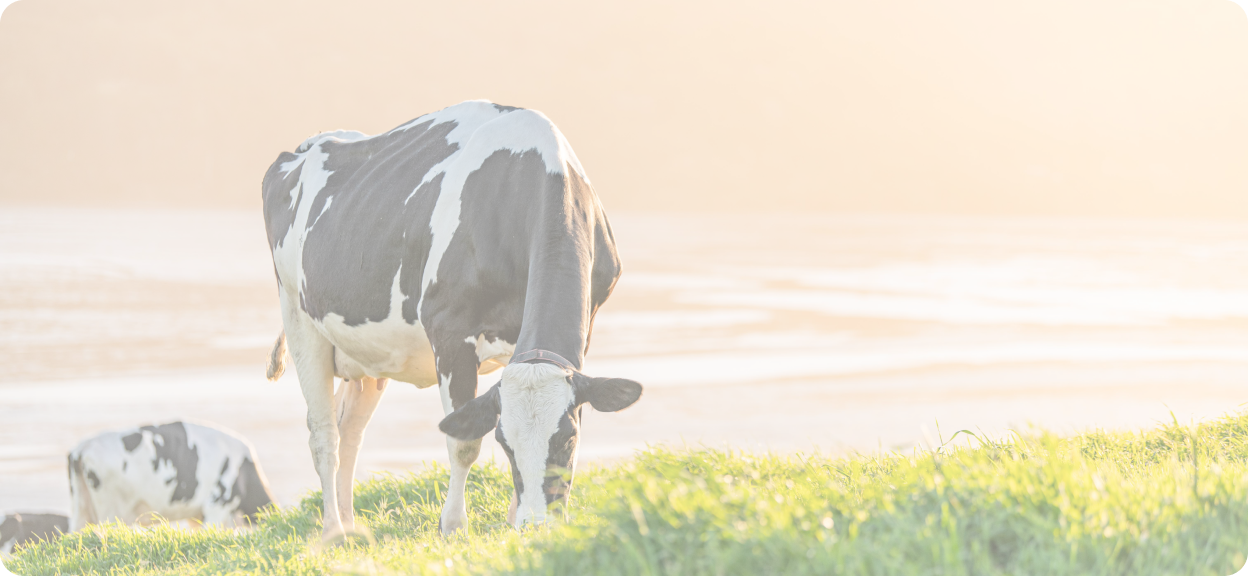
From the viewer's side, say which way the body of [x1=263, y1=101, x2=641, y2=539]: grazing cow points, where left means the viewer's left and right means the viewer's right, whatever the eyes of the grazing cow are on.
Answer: facing the viewer and to the right of the viewer

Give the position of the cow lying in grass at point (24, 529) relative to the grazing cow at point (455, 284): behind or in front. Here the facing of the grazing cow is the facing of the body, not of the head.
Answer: behind

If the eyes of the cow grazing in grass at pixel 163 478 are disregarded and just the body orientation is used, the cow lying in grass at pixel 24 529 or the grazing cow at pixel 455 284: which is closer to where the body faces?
the grazing cow

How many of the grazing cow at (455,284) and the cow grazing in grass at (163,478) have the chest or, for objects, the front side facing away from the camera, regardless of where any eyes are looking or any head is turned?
0

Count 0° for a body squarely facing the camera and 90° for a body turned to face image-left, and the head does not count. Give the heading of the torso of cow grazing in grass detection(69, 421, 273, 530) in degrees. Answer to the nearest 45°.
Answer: approximately 270°

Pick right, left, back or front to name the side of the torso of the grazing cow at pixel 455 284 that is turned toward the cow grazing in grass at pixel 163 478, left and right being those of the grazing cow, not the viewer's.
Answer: back

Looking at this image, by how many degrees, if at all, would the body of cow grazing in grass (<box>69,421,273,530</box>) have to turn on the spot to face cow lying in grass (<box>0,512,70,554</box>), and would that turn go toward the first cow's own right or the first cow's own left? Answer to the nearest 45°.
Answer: approximately 135° to the first cow's own right
